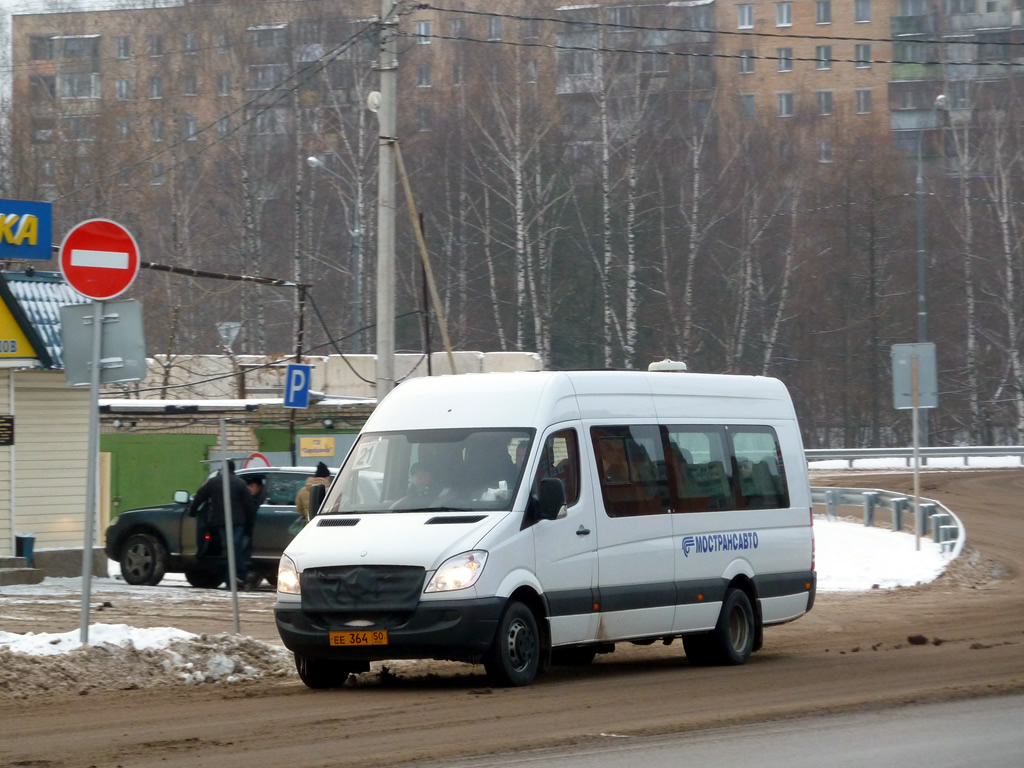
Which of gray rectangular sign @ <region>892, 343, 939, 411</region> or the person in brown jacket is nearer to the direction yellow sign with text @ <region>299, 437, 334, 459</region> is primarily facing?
the person in brown jacket

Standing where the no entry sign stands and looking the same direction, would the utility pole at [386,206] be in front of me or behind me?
behind

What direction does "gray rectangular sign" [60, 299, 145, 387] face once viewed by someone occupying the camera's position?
facing away from the viewer

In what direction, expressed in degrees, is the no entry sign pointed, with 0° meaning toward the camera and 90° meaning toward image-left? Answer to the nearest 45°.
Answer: approximately 0°

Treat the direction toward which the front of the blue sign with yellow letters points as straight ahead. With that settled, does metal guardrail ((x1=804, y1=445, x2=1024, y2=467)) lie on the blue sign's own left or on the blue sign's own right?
on the blue sign's own left

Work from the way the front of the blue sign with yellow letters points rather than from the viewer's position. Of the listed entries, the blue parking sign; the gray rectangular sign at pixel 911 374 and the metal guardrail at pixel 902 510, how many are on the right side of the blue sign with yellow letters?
0

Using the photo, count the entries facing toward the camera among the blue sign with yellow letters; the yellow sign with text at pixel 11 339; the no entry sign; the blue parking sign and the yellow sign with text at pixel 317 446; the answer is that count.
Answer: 5

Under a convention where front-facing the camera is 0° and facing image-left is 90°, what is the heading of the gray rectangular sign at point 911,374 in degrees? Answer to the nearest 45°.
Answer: approximately 180°

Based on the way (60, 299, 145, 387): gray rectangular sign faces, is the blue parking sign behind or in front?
in front

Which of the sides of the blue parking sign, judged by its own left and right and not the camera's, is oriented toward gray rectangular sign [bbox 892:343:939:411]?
left

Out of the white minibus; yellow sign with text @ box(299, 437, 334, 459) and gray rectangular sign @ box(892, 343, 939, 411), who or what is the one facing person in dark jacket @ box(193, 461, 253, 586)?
the yellow sign with text

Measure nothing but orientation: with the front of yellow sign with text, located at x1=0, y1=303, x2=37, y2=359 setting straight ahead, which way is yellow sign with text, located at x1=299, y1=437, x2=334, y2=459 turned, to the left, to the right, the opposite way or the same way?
the same way

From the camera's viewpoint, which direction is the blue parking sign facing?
toward the camera

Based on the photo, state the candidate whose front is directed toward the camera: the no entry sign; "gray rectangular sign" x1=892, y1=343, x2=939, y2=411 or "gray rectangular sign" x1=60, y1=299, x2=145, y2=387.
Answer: the no entry sign

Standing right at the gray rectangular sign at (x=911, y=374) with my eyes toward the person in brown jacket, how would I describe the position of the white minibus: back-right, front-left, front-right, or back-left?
front-left

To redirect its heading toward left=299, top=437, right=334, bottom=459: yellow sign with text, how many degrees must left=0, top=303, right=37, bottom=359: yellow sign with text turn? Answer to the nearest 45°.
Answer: approximately 135° to its left

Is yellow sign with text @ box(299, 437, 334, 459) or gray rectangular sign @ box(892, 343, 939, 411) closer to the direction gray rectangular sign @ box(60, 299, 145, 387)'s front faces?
the yellow sign with text

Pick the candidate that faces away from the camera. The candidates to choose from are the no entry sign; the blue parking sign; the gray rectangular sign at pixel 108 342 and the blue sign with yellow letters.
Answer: the gray rectangular sign

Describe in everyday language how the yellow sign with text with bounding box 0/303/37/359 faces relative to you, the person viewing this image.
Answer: facing the viewer

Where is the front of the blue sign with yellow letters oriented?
toward the camera

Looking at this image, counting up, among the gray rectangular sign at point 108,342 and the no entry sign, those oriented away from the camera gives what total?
1
